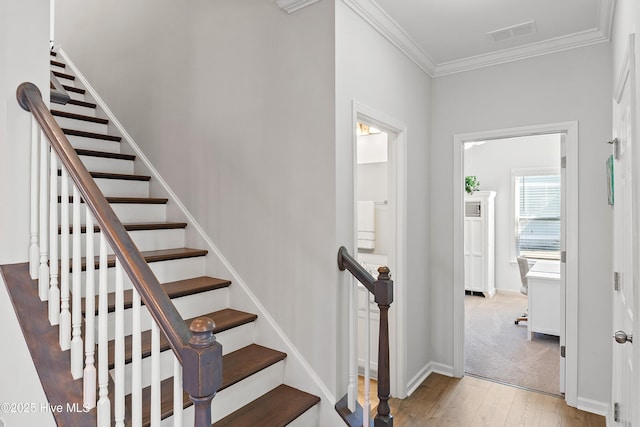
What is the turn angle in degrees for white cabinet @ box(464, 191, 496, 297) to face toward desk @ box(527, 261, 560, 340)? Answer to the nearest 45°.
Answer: approximately 45° to its left

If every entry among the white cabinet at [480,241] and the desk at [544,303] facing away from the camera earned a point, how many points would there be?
0

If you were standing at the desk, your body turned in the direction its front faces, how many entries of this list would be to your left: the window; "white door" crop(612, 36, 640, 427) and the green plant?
1

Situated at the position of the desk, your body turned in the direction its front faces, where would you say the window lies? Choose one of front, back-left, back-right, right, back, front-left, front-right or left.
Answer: right

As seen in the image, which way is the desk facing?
to the viewer's left

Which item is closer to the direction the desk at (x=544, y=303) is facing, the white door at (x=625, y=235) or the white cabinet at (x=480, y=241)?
the white cabinet

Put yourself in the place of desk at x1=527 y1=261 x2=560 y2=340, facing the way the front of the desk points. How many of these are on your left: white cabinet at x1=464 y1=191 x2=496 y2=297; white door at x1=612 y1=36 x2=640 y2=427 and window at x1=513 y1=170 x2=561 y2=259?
1
